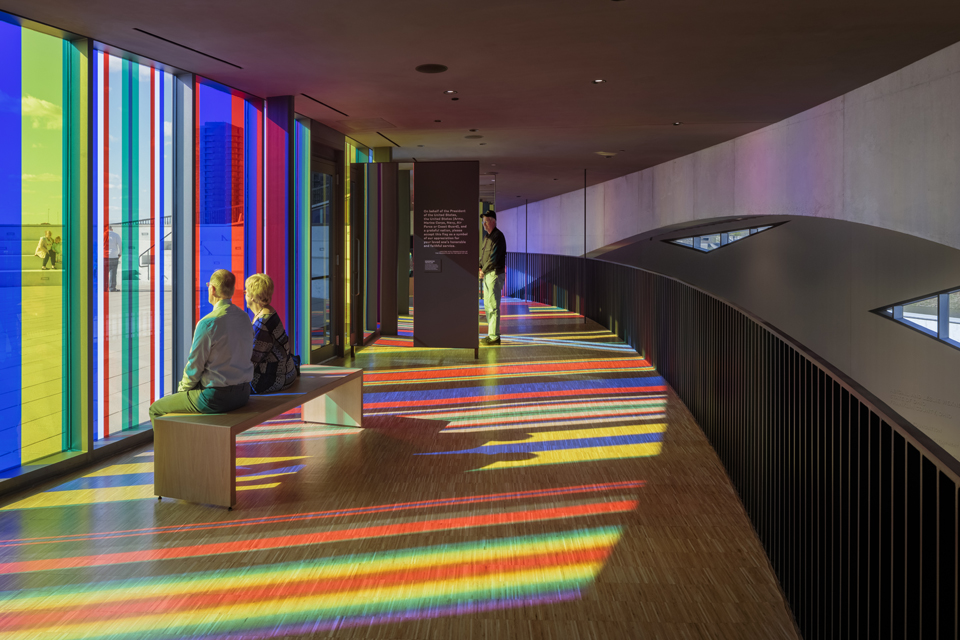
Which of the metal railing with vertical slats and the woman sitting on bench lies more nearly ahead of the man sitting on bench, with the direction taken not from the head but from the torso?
the woman sitting on bench

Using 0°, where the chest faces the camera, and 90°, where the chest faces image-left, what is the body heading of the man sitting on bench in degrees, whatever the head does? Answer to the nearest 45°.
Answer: approximately 135°

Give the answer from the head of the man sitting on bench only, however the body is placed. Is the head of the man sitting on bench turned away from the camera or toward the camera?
away from the camera

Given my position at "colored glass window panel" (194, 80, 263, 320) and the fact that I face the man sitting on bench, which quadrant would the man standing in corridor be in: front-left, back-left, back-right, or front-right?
back-left

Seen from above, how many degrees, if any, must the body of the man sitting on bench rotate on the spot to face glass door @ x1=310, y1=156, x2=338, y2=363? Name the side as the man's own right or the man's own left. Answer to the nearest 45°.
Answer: approximately 45° to the man's own right

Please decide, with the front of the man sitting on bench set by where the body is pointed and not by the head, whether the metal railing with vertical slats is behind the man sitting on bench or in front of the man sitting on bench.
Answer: behind

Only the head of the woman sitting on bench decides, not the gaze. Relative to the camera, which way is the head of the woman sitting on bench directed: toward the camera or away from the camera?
away from the camera

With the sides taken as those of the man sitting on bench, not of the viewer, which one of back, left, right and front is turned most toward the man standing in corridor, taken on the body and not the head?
right
